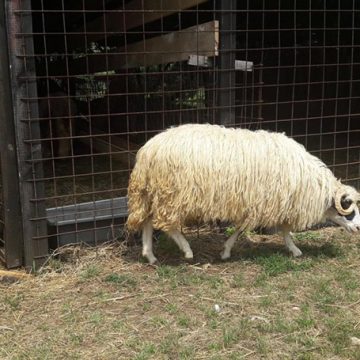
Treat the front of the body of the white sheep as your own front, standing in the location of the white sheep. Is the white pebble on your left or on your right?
on your right

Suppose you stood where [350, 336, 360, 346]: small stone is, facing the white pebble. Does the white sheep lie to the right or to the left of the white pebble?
right

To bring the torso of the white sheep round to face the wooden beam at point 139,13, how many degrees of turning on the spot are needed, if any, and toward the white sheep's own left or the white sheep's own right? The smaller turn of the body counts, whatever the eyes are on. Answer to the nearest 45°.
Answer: approximately 135° to the white sheep's own left

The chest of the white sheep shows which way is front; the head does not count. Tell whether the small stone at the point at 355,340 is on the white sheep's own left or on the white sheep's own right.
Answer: on the white sheep's own right

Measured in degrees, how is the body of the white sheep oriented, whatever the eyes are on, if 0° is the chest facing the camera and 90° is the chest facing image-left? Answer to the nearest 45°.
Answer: approximately 270°

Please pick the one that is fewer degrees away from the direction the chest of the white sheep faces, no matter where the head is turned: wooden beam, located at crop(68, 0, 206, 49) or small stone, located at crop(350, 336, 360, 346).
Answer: the small stone
